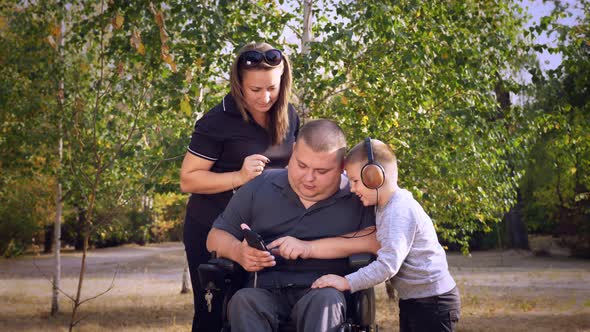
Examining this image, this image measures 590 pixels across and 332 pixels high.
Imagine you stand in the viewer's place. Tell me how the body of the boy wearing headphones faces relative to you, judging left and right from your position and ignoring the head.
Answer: facing to the left of the viewer

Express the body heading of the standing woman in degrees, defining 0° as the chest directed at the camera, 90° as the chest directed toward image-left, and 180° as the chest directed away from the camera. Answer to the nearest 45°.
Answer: approximately 315°

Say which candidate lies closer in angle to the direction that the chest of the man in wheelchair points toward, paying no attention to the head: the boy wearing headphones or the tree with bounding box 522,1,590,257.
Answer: the boy wearing headphones

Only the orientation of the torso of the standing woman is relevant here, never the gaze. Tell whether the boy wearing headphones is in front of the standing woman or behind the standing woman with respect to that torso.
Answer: in front

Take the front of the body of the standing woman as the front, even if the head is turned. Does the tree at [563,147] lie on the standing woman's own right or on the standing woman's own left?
on the standing woman's own left

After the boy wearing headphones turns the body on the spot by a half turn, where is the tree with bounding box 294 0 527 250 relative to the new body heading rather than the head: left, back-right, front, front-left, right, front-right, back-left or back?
left

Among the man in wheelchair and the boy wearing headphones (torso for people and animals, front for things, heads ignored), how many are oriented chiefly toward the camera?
1

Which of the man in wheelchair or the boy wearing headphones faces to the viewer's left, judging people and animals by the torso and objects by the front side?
the boy wearing headphones

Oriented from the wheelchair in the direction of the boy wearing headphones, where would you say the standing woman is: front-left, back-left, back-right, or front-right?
back-left

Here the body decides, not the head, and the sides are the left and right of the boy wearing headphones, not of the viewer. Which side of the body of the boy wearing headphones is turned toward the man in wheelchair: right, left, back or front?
front

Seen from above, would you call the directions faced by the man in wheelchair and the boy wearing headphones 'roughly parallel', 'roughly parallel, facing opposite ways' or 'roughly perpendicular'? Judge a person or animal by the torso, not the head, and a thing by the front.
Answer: roughly perpendicular

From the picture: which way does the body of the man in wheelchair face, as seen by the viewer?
toward the camera
